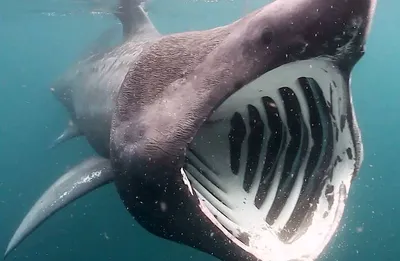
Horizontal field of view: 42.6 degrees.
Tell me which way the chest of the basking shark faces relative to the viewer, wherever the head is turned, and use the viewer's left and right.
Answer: facing the viewer and to the right of the viewer
